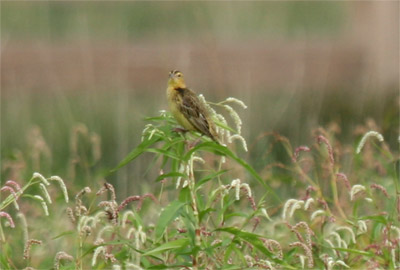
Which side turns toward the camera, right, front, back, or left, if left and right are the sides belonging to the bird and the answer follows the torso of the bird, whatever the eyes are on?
left
